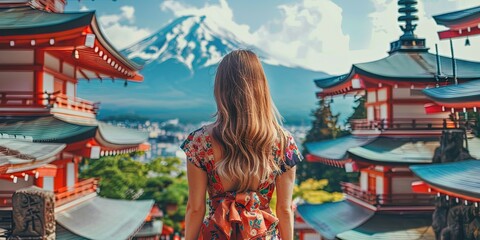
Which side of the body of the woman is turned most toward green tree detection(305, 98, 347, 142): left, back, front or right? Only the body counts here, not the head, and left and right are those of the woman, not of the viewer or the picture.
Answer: front

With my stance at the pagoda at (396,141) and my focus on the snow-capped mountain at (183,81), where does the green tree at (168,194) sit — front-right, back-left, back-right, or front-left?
front-left

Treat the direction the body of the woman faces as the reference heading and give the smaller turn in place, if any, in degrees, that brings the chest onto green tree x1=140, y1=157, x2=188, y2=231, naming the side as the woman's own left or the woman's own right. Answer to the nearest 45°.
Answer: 0° — they already face it

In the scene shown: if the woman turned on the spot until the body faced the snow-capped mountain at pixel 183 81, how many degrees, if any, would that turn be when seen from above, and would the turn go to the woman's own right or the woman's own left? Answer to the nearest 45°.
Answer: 0° — they already face it

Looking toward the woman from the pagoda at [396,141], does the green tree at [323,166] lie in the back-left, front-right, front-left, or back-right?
back-right

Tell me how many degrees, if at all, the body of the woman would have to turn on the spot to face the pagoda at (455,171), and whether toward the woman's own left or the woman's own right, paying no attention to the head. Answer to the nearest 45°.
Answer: approximately 45° to the woman's own right

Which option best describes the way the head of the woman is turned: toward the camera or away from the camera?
away from the camera

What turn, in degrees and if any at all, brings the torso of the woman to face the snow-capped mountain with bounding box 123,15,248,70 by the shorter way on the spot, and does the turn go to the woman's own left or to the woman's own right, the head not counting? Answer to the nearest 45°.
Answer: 0° — they already face it

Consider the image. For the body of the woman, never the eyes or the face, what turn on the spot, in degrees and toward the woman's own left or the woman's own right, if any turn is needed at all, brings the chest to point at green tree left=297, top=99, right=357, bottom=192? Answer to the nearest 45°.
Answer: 0° — they already face it

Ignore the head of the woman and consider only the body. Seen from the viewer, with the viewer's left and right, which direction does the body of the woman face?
facing away from the viewer

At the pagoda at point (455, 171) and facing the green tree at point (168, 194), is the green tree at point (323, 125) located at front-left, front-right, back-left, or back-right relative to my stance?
front-right
